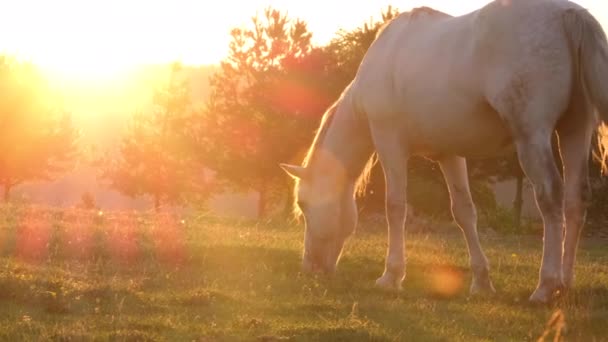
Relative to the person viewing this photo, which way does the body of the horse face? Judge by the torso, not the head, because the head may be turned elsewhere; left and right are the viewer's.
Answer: facing away from the viewer and to the left of the viewer
